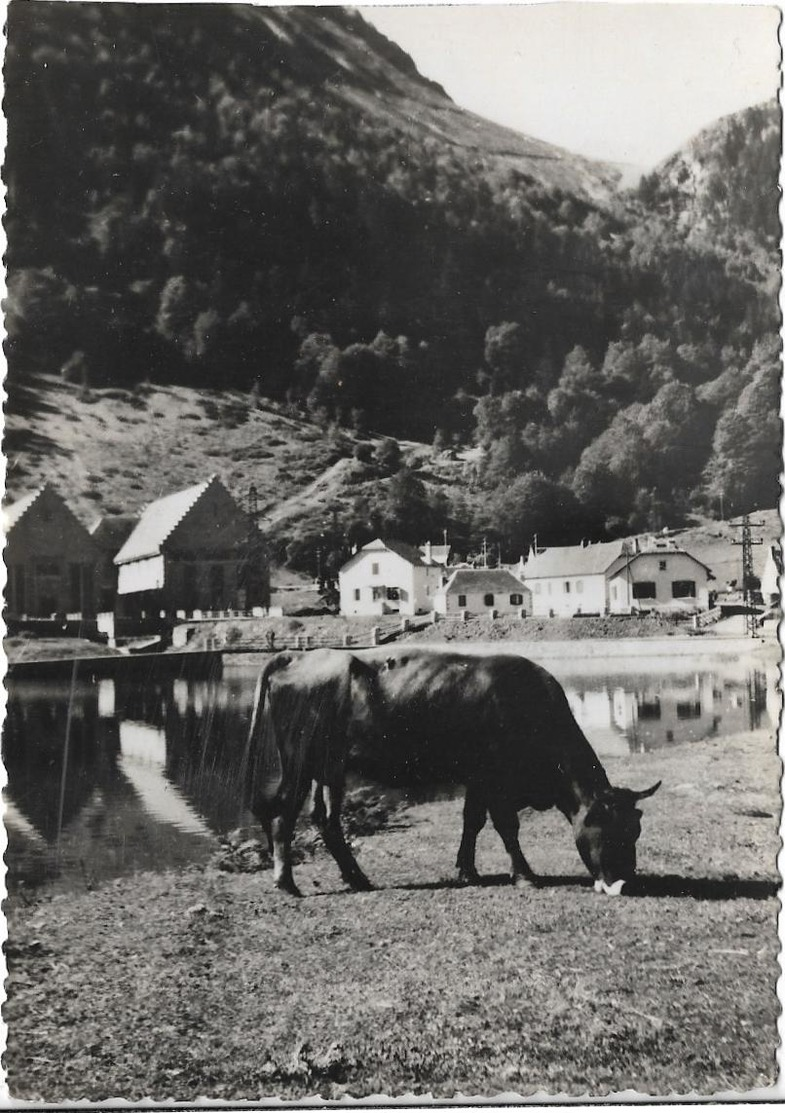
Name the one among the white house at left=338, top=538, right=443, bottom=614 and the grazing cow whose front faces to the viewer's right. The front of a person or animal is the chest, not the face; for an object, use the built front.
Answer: the grazing cow

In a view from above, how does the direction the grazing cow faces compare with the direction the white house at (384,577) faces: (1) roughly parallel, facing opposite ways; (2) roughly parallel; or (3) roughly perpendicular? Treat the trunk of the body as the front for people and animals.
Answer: roughly perpendicular

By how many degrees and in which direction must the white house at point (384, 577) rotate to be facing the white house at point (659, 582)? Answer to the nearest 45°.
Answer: approximately 90° to its left

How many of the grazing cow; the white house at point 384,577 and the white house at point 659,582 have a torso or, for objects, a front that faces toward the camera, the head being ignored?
2

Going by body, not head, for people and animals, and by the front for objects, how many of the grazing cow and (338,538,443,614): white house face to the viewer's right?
1

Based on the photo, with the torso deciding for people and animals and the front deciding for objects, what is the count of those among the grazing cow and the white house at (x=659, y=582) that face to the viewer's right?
1

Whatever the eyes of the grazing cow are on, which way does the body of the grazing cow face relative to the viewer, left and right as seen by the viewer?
facing to the right of the viewer

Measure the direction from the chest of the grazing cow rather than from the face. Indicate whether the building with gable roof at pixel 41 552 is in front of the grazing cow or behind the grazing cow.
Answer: behind

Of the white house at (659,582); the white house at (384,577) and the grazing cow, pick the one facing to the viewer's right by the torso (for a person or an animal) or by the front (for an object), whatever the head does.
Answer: the grazing cow

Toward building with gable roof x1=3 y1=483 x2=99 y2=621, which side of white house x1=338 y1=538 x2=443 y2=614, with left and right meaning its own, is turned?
right
